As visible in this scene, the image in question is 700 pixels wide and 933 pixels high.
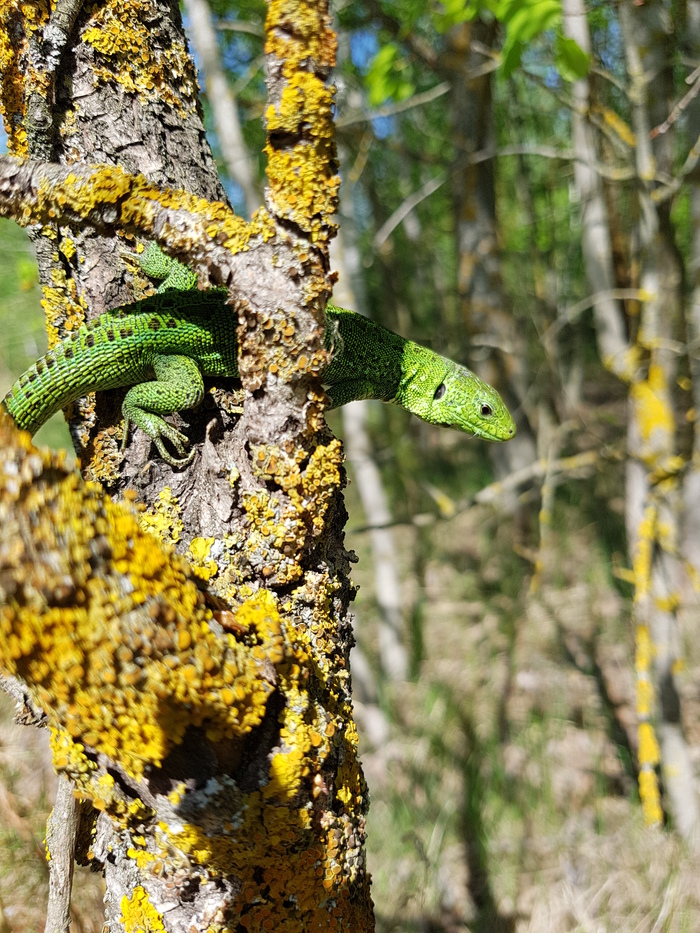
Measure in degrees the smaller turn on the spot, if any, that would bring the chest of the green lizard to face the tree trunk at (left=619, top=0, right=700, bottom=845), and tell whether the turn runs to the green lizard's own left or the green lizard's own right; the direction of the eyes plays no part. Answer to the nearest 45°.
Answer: approximately 45° to the green lizard's own left

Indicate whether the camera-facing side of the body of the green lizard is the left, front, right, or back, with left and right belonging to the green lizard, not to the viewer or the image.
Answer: right

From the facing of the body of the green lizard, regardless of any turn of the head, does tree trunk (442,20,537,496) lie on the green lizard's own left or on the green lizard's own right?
on the green lizard's own left
